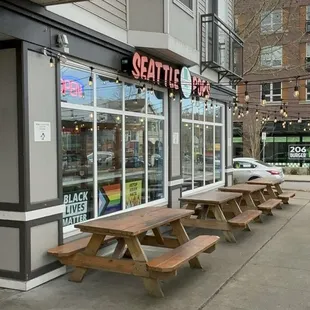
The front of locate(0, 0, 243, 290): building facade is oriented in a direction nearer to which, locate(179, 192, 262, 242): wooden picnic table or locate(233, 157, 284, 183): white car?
the wooden picnic table

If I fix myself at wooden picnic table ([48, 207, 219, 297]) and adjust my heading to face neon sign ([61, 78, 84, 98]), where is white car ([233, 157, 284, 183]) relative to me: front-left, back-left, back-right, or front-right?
front-right

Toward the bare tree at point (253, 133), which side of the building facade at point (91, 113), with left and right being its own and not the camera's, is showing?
left

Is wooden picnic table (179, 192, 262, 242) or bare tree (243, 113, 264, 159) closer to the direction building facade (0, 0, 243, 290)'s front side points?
the wooden picnic table

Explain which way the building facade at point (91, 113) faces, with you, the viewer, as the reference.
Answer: facing the viewer and to the right of the viewer
